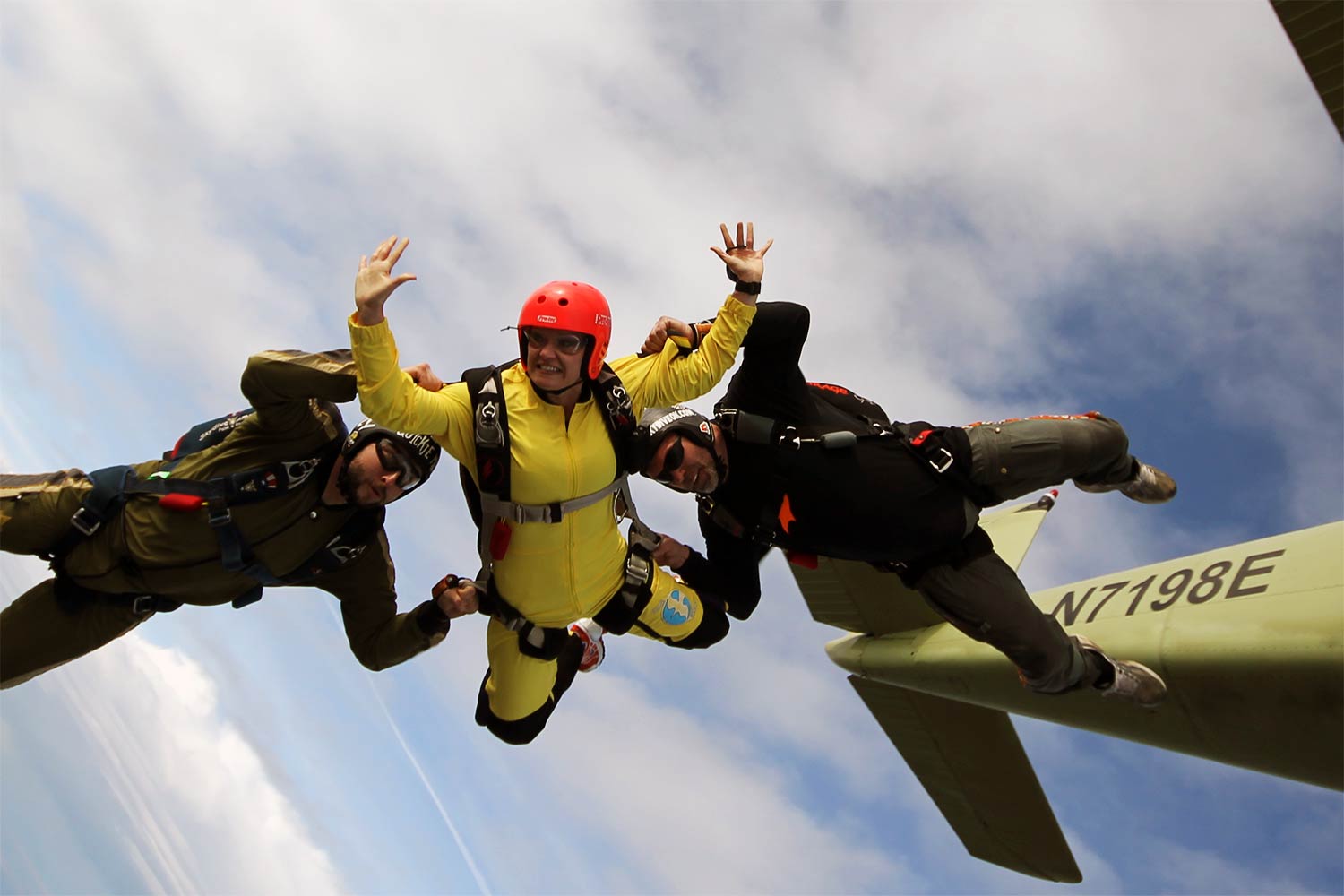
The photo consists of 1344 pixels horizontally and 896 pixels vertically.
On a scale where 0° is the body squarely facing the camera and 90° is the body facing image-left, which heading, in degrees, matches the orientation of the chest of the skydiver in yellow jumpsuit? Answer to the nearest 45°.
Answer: approximately 0°
